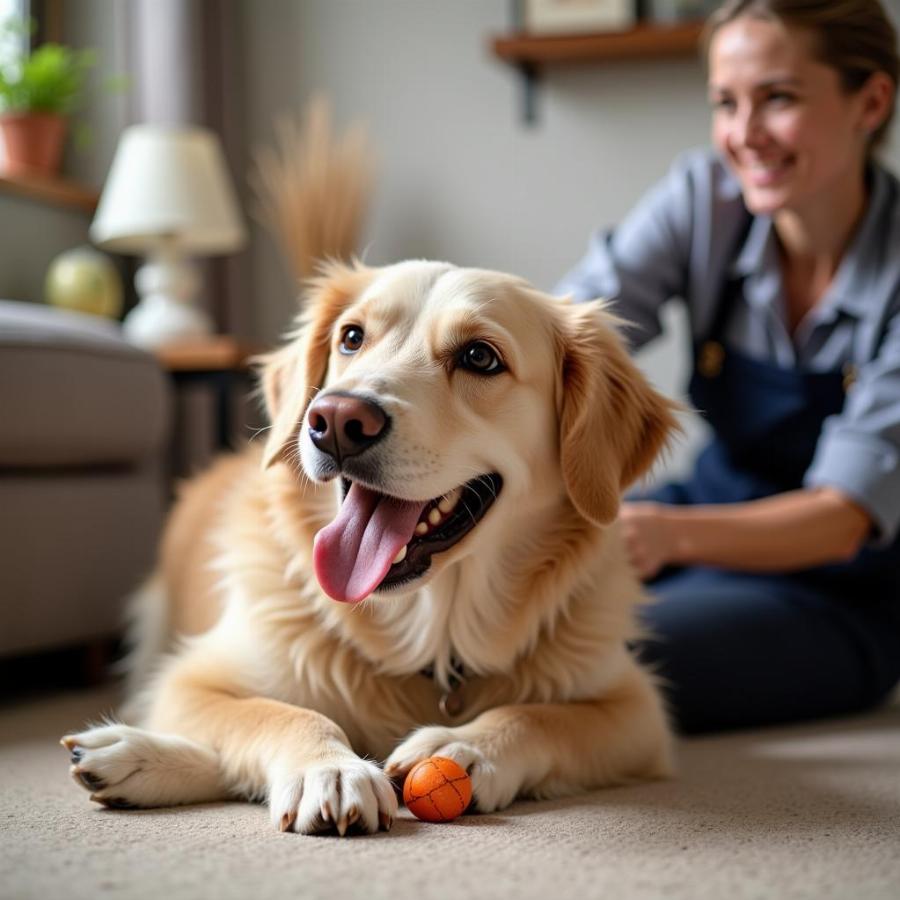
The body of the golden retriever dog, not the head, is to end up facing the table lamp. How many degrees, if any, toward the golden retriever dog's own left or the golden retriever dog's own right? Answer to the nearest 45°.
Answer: approximately 180°

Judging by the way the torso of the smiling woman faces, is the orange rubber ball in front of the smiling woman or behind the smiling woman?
in front
